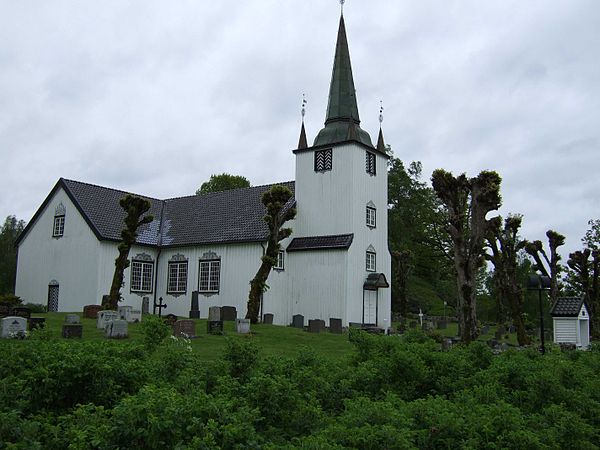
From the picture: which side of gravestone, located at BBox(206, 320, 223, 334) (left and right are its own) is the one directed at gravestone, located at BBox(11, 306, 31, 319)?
right

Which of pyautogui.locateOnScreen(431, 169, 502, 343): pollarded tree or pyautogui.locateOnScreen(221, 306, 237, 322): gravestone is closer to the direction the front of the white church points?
the pollarded tree

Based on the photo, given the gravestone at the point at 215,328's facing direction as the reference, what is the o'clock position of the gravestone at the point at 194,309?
the gravestone at the point at 194,309 is roughly at 6 o'clock from the gravestone at the point at 215,328.

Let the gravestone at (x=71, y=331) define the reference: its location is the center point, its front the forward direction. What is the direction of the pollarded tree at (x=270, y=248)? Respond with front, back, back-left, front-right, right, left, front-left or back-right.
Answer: back-left

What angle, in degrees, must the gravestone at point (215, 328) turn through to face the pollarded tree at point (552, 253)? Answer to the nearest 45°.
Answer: approximately 135° to its left

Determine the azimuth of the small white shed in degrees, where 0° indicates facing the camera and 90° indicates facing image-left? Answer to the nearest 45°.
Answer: approximately 315°

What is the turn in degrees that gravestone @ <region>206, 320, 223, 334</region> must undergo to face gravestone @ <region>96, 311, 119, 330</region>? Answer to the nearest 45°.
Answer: approximately 90° to its right

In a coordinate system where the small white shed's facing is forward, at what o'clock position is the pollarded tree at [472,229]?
The pollarded tree is roughly at 5 o'clock from the small white shed.

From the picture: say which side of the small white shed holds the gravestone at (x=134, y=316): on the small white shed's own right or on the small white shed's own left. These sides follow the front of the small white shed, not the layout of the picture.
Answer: on the small white shed's own right

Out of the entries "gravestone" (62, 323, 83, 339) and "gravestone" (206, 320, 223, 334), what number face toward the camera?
2

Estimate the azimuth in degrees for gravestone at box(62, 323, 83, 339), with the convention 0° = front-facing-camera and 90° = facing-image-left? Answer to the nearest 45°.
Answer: approximately 0°
